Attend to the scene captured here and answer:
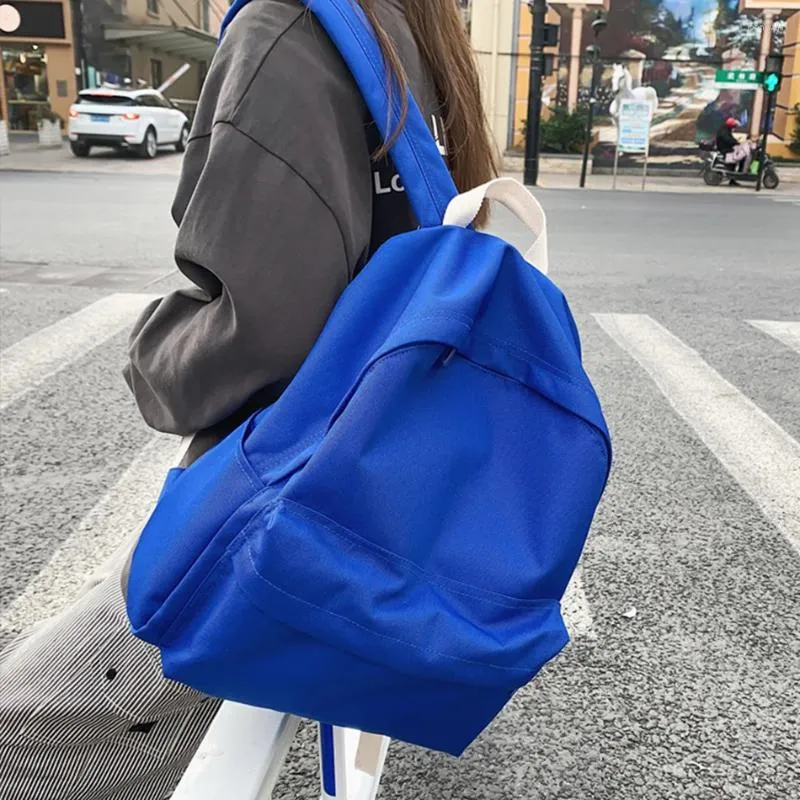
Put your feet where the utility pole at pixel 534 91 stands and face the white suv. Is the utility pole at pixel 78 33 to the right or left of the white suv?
right

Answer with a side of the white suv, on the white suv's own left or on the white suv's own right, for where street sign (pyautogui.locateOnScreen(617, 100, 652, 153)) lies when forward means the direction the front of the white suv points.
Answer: on the white suv's own right

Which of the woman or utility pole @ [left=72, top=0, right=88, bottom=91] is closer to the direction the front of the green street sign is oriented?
the woman

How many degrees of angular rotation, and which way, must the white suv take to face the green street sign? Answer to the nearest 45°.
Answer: approximately 45° to its right

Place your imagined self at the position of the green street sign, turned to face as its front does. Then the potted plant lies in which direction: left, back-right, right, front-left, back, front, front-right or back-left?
right

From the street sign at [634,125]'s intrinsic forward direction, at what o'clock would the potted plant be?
The potted plant is roughly at 3 o'clock from the street sign.

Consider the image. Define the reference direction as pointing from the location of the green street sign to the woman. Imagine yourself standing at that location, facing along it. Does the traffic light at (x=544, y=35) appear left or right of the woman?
right

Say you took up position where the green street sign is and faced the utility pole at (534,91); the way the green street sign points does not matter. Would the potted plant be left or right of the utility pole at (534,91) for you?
right
